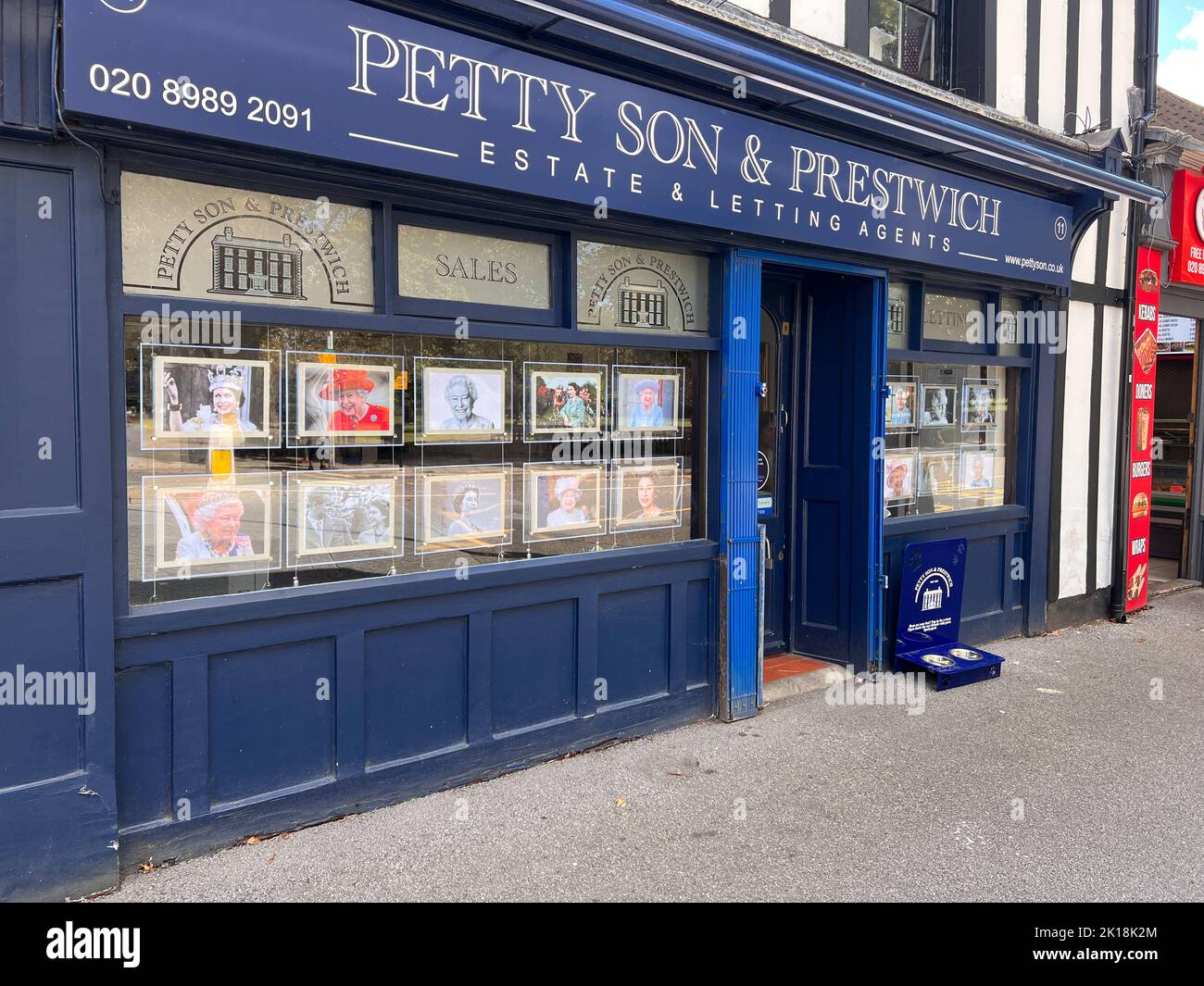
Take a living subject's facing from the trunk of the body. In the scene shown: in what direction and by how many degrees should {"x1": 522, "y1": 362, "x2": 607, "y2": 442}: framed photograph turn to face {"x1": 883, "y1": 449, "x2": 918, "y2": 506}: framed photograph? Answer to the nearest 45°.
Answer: approximately 90° to its left

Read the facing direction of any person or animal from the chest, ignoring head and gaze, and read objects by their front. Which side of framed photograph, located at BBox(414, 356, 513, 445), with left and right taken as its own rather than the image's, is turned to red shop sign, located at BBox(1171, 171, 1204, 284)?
left

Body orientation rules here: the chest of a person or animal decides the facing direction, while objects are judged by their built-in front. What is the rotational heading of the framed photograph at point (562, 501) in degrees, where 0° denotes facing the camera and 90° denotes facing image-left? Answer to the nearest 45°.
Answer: approximately 315°

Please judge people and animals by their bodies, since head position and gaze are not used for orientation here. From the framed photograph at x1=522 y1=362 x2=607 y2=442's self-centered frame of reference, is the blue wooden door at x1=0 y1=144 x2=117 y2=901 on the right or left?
on its right

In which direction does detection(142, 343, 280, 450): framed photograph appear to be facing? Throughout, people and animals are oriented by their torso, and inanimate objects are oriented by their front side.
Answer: toward the camera

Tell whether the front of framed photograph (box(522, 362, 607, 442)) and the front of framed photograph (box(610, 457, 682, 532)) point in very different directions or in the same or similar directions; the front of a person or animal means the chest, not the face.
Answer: same or similar directions

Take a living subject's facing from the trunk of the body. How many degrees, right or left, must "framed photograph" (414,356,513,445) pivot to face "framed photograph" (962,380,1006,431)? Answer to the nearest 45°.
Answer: approximately 90° to its left

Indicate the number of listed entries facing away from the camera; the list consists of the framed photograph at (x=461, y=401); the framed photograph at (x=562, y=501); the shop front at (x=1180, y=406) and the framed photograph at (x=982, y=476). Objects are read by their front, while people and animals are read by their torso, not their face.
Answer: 0

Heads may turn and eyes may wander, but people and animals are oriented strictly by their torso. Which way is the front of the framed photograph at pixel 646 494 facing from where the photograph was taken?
facing the viewer and to the right of the viewer

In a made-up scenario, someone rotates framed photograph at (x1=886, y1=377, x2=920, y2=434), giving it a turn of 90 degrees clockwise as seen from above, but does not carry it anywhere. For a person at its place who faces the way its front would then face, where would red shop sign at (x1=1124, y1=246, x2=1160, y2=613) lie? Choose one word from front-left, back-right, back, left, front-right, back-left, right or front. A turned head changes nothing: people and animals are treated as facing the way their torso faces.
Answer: back

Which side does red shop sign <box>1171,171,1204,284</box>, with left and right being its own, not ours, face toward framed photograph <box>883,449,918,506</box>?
right

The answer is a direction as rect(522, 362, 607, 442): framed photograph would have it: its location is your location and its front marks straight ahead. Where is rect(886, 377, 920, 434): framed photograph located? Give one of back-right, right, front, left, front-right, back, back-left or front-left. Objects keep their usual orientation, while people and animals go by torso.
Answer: left

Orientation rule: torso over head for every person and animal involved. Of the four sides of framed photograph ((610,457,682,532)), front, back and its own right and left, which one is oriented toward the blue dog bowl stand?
left

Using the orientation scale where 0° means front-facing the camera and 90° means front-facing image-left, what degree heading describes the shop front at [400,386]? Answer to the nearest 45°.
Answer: approximately 315°
